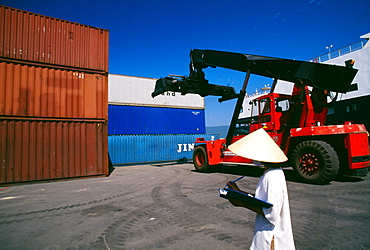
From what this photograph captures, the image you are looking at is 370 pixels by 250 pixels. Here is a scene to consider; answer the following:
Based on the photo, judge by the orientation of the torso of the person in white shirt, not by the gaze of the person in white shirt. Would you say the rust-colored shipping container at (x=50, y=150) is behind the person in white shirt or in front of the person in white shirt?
in front

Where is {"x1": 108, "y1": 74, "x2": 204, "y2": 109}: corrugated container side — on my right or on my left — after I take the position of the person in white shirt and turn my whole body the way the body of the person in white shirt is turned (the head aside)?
on my right

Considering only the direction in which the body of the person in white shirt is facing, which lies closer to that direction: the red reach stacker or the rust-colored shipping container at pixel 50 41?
the rust-colored shipping container

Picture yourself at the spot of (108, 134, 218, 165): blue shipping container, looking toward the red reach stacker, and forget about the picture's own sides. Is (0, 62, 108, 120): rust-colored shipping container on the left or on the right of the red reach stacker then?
right

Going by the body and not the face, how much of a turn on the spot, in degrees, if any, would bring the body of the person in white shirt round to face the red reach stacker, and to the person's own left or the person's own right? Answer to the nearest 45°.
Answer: approximately 90° to the person's own right

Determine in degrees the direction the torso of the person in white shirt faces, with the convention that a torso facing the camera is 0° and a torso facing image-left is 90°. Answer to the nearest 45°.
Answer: approximately 90°

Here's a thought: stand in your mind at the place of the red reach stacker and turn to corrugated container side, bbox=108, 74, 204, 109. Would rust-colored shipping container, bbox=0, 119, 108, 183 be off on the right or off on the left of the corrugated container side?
left

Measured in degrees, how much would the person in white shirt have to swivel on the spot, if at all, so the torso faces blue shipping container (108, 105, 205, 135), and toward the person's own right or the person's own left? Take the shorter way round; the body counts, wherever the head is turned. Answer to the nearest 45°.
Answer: approximately 45° to the person's own right

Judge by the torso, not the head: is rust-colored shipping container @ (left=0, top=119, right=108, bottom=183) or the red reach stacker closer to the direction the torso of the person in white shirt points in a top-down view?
the rust-colored shipping container

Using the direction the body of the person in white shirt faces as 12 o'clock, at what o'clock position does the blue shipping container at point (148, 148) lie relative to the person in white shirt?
The blue shipping container is roughly at 2 o'clock from the person in white shirt.

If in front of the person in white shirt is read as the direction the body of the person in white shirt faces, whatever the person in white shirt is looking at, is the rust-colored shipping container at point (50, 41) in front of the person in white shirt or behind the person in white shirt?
in front
